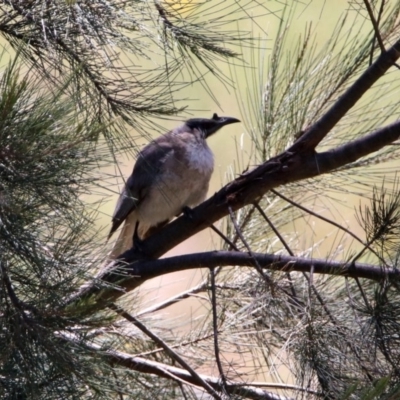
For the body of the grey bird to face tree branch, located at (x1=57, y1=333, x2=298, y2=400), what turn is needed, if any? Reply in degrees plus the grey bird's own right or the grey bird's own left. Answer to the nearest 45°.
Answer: approximately 90° to the grey bird's own right

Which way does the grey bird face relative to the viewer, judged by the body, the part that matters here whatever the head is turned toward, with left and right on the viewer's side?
facing to the right of the viewer
